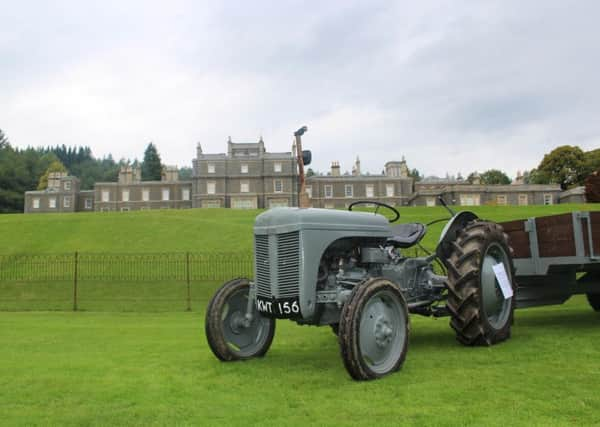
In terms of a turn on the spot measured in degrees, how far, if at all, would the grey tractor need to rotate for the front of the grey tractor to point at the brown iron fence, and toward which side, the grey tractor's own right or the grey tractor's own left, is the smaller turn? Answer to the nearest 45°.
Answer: approximately 90° to the grey tractor's own right

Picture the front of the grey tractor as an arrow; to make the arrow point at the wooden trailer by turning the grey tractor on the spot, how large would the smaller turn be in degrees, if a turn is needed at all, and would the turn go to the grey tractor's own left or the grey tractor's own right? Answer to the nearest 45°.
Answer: approximately 180°

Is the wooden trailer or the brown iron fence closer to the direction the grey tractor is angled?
the brown iron fence

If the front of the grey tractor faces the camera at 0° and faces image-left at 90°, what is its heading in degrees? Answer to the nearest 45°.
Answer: approximately 45°
